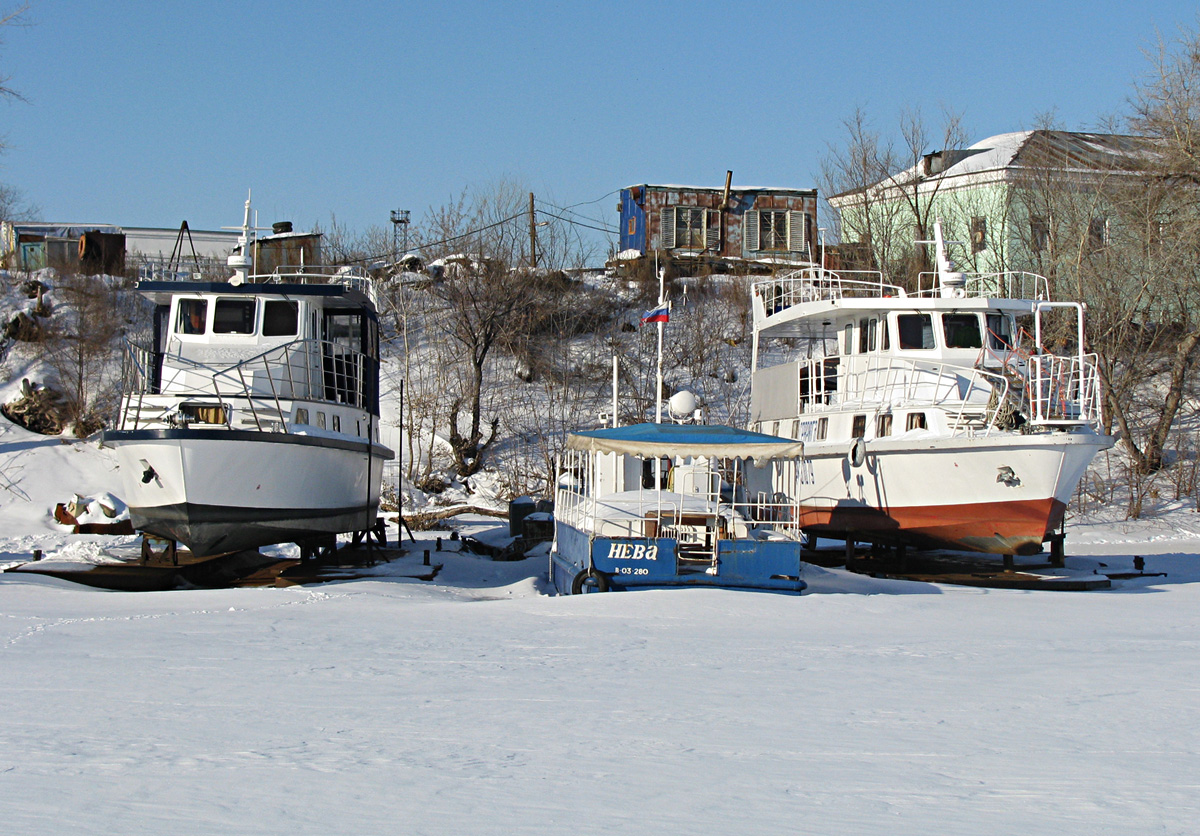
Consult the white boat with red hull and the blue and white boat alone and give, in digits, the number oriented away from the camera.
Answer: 1

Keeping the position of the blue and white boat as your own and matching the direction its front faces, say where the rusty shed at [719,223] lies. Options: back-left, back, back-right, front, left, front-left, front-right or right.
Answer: front

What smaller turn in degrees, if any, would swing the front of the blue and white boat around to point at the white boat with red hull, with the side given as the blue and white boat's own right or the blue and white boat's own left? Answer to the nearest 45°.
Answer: approximately 45° to the blue and white boat's own right

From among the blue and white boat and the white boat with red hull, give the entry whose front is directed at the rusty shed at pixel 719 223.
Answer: the blue and white boat

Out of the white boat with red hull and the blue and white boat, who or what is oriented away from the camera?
the blue and white boat

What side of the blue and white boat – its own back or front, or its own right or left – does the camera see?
back

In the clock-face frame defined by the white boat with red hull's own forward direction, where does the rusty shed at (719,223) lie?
The rusty shed is roughly at 7 o'clock from the white boat with red hull.

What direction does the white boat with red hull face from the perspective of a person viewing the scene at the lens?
facing the viewer and to the right of the viewer

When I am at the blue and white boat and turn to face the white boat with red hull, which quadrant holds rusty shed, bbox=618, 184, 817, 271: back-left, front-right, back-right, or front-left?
front-left

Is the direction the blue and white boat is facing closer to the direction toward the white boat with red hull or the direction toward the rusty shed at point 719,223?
the rusty shed
